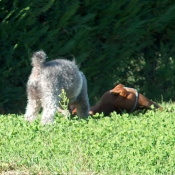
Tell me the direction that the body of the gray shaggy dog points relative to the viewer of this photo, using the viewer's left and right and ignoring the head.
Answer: facing away from the viewer and to the right of the viewer

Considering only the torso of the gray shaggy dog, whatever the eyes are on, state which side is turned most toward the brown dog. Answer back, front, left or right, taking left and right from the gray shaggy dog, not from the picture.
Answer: front
